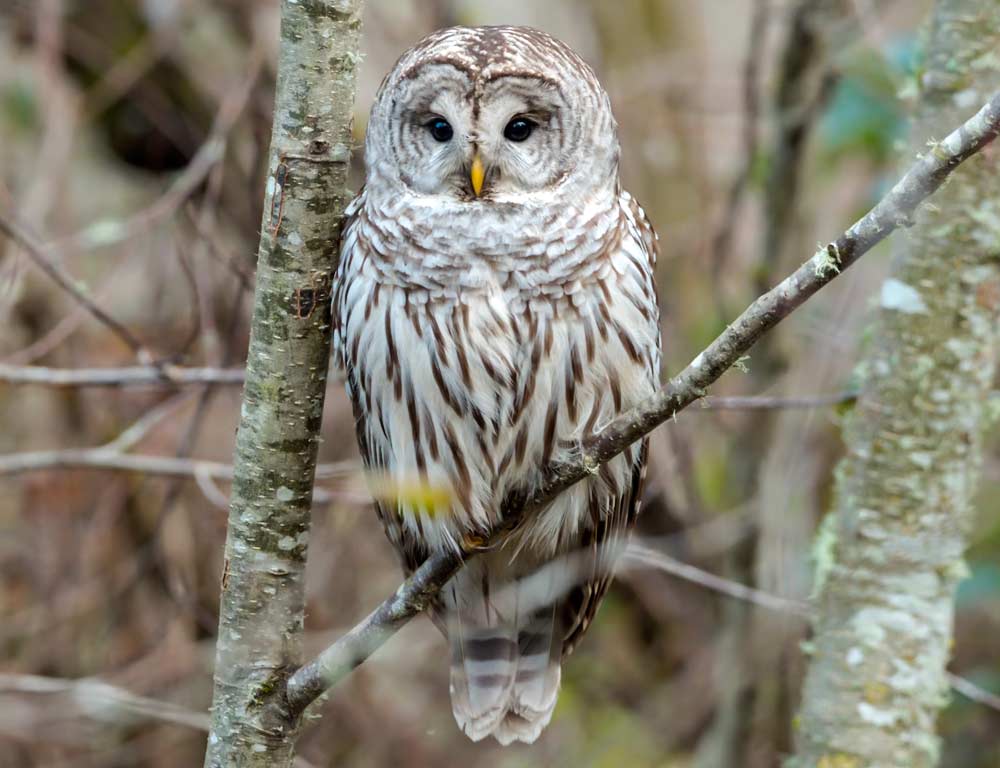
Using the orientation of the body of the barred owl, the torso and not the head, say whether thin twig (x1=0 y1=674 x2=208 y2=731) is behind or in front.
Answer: behind

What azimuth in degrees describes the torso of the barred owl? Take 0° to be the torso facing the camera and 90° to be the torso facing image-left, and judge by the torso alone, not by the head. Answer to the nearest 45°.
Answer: approximately 0°

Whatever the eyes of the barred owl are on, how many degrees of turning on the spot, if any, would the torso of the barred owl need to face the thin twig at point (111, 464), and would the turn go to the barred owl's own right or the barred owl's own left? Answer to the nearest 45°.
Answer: approximately 135° to the barred owl's own right

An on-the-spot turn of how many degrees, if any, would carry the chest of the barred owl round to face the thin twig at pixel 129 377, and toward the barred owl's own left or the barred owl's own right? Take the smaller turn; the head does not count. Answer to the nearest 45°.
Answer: approximately 135° to the barred owl's own right

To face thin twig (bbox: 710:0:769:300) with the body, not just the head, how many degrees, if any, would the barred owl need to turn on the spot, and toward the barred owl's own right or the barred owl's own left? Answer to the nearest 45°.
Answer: approximately 135° to the barred owl's own left

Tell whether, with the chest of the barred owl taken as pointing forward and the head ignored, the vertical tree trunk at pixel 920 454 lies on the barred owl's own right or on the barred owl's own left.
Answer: on the barred owl's own left
